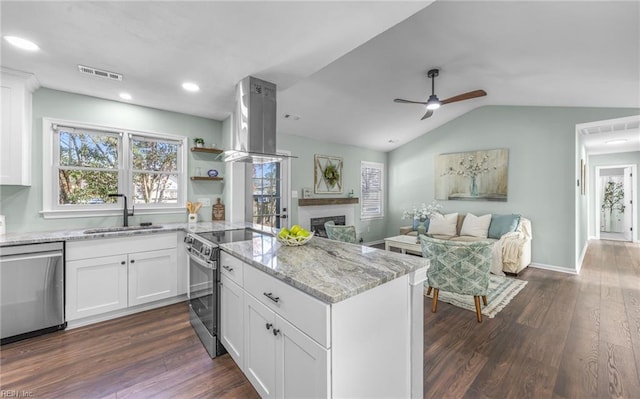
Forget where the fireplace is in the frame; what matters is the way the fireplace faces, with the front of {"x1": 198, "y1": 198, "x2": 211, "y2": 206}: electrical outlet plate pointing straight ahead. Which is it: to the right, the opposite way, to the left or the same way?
the same way

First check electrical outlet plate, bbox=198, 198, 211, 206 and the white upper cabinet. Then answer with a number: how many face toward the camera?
2

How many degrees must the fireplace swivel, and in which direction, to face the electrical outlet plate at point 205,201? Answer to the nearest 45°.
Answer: approximately 90° to its right

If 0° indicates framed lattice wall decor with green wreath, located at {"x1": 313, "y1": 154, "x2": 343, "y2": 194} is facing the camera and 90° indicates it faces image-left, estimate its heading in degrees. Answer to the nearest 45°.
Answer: approximately 315°

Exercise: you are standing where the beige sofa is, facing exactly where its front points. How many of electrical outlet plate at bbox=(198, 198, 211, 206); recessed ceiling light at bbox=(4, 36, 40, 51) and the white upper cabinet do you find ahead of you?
3

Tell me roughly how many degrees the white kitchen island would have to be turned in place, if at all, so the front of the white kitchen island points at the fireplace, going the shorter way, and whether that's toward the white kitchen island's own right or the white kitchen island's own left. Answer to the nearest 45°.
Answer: approximately 135° to the white kitchen island's own right

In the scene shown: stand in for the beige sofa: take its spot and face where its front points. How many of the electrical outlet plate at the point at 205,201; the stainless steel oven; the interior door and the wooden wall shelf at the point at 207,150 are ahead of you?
3

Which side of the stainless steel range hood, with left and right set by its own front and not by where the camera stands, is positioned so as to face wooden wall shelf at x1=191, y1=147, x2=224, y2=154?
right

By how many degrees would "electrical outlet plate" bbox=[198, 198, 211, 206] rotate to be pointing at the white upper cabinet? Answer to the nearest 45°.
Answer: approximately 90° to its right

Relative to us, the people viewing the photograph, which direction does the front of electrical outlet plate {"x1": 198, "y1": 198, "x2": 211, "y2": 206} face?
facing the viewer

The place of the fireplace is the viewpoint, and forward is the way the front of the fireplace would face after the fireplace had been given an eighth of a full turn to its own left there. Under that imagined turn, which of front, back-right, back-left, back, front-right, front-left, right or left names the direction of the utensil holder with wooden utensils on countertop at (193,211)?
back-right

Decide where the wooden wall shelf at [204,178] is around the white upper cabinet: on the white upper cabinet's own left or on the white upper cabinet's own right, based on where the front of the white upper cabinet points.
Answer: on the white upper cabinet's own left

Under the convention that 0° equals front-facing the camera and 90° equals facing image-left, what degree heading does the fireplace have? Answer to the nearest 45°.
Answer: approximately 315°

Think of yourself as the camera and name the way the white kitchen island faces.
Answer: facing the viewer and to the left of the viewer
